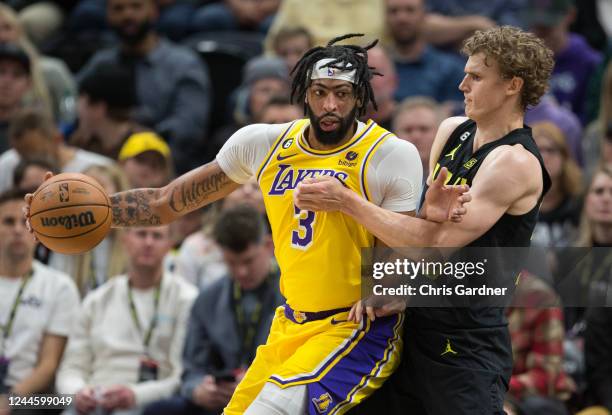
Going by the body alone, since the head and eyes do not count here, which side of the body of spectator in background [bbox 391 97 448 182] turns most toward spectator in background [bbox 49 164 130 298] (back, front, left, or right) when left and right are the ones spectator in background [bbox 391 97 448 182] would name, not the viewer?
right

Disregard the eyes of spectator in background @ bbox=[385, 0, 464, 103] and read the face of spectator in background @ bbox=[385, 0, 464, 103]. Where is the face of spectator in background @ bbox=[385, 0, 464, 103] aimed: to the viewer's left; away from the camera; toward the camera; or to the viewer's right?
toward the camera

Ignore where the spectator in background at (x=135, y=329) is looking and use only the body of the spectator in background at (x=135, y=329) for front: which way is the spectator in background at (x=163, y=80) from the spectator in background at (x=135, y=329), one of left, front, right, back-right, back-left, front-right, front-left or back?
back

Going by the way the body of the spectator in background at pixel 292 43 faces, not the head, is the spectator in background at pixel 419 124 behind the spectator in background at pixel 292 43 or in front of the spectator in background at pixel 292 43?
in front

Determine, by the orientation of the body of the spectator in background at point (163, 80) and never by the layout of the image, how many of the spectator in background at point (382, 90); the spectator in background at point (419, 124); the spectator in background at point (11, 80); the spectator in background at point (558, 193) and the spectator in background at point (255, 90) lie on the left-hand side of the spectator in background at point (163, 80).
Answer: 4

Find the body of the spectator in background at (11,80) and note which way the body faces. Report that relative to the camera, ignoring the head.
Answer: toward the camera

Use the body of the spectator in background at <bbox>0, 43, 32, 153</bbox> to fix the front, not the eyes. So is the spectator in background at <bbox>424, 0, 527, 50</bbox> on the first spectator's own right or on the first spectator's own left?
on the first spectator's own left

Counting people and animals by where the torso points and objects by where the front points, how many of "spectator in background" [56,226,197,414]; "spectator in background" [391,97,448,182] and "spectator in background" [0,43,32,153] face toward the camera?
3

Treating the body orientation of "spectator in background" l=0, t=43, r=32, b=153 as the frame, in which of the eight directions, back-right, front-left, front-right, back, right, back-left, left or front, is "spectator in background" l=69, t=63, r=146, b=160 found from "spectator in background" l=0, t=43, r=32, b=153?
front-left

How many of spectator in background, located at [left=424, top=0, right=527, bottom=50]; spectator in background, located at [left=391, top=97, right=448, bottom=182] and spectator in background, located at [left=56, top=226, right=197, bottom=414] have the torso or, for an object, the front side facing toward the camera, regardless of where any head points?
3

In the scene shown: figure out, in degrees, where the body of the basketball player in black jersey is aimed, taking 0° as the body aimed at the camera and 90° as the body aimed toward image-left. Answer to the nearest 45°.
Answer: approximately 45°

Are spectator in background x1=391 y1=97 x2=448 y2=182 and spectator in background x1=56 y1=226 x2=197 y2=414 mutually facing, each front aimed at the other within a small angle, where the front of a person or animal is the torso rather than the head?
no

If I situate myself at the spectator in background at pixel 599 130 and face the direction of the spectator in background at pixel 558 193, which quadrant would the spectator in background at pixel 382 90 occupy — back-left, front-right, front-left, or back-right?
front-right

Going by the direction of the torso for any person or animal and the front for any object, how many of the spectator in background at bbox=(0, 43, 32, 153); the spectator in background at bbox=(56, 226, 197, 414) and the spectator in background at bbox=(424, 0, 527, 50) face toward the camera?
3

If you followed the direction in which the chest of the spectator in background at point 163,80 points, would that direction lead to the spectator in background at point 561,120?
no

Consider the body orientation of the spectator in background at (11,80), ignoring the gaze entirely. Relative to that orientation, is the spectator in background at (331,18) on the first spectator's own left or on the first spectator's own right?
on the first spectator's own left

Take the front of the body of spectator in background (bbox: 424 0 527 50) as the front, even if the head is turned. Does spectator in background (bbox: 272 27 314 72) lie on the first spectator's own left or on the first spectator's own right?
on the first spectator's own right

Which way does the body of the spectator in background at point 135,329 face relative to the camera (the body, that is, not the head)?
toward the camera

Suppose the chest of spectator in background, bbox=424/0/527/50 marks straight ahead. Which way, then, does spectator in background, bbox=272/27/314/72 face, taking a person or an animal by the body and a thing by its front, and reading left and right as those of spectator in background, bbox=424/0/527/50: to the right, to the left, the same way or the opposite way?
the same way
